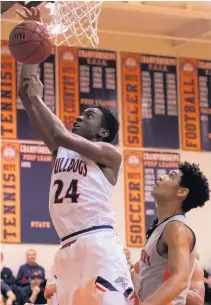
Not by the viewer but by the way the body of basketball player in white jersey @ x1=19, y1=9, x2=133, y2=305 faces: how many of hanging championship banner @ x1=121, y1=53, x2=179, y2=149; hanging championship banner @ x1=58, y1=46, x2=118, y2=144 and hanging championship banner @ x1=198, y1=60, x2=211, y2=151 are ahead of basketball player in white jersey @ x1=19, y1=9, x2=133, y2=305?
0

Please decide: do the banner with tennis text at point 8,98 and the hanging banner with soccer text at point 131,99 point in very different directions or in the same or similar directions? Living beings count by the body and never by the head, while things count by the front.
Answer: same or similar directions

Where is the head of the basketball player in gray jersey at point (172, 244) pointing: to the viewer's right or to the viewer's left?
to the viewer's left

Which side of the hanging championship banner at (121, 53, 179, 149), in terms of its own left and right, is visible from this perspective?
front

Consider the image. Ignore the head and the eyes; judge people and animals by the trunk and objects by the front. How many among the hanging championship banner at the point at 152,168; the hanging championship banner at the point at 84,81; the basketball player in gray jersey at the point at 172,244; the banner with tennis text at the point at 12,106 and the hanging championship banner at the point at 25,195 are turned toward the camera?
4

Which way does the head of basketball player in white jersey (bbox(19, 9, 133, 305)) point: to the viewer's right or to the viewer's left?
to the viewer's left

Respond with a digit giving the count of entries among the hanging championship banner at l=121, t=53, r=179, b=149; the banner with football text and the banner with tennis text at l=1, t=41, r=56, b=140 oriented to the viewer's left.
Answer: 0

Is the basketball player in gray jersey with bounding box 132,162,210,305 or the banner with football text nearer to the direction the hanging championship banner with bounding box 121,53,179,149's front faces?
the basketball player in gray jersey

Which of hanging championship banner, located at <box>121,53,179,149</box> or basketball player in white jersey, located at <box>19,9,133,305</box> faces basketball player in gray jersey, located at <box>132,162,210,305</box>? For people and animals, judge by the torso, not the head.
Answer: the hanging championship banner

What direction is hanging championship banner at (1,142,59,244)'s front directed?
toward the camera

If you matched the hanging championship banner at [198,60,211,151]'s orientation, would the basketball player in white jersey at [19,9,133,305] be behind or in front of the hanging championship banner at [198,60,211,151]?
in front

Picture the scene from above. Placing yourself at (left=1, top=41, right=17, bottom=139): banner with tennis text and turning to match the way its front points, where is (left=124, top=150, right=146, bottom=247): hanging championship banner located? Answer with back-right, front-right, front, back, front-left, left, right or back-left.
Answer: left

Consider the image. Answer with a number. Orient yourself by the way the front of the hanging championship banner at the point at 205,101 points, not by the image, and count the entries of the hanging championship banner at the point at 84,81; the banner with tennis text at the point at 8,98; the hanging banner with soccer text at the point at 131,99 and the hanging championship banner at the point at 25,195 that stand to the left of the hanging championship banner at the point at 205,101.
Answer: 0

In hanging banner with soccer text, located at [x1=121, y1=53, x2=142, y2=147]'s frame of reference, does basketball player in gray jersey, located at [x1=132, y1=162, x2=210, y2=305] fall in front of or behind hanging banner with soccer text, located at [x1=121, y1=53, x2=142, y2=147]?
in front

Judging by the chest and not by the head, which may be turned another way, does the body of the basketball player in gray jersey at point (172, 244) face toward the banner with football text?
no
